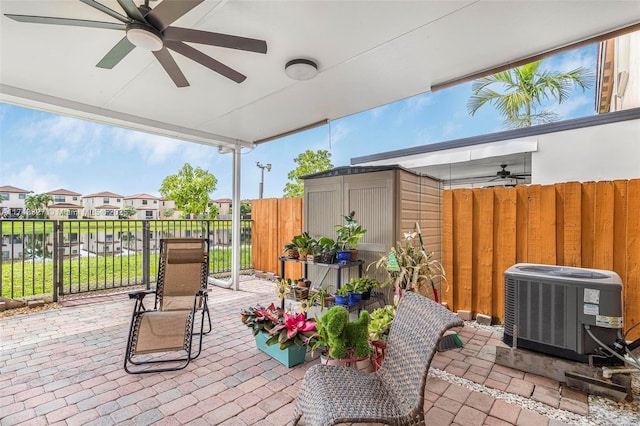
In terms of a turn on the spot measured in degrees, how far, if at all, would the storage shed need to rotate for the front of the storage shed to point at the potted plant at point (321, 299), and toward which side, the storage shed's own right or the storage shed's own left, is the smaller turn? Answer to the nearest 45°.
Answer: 0° — it already faces it

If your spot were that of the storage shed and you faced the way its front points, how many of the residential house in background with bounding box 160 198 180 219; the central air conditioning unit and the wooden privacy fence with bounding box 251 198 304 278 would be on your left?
1

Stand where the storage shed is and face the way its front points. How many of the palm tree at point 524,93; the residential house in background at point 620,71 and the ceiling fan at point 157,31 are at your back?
2

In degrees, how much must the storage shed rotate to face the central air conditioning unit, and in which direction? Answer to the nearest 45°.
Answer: approximately 90° to its left

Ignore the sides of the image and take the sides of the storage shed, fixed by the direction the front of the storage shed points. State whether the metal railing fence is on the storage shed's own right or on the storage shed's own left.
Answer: on the storage shed's own right

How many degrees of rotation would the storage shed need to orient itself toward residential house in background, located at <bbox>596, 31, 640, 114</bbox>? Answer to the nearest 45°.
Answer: approximately 180°

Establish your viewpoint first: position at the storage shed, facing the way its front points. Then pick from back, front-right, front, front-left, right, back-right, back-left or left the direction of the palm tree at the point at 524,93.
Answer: back

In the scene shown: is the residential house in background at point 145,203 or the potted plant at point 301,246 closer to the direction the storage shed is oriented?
the potted plant

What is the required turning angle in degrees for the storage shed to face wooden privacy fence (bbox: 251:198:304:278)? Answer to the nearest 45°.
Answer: approximately 90° to its right

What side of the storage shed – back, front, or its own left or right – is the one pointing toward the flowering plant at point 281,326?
front

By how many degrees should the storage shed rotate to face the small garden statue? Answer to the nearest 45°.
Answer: approximately 45° to its left

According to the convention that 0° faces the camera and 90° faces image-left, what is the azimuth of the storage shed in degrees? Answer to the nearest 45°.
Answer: approximately 45°

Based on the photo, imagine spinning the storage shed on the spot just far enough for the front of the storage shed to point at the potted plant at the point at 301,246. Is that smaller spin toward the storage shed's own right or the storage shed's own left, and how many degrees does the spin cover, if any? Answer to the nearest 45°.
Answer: approximately 45° to the storage shed's own right

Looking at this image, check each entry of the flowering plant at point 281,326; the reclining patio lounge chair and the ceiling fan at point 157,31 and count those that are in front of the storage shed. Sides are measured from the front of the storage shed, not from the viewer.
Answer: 3
